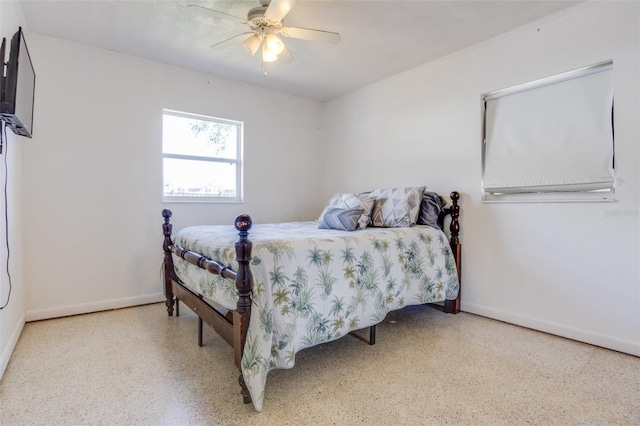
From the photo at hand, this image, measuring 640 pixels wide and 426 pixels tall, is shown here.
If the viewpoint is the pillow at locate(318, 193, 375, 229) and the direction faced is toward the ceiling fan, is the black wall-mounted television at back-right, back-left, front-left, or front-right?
front-right

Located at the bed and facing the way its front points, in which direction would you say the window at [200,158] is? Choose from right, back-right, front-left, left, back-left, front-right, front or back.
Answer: right

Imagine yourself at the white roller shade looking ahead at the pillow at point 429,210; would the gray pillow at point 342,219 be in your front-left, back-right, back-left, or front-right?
front-left

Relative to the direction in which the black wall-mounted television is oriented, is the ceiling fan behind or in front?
in front

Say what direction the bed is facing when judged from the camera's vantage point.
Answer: facing the viewer and to the left of the viewer

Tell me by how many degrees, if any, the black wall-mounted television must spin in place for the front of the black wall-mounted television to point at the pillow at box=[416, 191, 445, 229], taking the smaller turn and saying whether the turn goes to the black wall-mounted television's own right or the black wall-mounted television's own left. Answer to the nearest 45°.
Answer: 0° — it already faces it

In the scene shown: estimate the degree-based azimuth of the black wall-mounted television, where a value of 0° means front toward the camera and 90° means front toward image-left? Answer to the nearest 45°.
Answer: approximately 270°

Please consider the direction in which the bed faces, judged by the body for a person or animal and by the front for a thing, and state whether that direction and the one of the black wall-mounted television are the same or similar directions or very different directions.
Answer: very different directions

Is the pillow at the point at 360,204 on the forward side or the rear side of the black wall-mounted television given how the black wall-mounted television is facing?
on the forward side

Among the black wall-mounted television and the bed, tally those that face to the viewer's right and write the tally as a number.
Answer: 1
